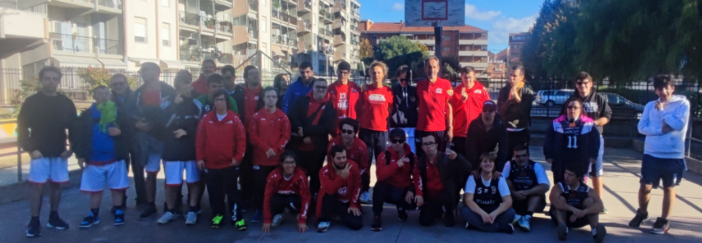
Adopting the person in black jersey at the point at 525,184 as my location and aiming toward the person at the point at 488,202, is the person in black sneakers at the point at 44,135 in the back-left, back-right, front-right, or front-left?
front-right

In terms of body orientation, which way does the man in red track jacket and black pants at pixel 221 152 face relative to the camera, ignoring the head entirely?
toward the camera

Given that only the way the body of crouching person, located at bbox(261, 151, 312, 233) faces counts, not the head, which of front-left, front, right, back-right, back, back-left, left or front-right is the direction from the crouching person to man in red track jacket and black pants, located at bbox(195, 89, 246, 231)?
right

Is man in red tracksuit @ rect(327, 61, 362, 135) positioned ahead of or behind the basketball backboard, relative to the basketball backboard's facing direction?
ahead

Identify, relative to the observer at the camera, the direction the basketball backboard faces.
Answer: facing the viewer

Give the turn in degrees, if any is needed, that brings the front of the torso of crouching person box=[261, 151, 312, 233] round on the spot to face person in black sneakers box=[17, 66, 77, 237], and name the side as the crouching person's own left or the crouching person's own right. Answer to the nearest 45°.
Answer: approximately 90° to the crouching person's own right

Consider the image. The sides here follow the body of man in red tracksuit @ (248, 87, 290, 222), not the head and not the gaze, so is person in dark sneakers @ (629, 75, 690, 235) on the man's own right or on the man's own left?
on the man's own left

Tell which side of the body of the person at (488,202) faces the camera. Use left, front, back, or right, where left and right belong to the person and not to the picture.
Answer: front
